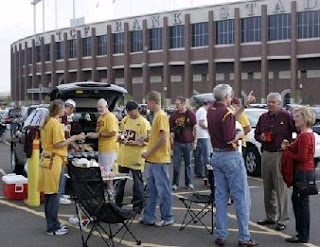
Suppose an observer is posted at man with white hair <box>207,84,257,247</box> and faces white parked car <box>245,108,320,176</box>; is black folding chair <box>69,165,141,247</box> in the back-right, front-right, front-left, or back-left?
back-left

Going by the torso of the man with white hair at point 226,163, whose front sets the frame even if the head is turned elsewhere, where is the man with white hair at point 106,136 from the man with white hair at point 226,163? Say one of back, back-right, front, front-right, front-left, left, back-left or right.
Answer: left

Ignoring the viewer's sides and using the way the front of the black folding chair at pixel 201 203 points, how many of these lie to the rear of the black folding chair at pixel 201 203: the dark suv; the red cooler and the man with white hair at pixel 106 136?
0

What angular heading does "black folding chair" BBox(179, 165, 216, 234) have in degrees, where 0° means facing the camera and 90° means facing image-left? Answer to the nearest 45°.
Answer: approximately 90°

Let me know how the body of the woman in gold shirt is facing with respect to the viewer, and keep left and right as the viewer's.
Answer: facing to the right of the viewer

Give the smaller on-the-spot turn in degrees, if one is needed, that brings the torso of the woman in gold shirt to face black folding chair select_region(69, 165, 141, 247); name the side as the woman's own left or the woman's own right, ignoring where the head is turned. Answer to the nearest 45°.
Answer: approximately 45° to the woman's own right

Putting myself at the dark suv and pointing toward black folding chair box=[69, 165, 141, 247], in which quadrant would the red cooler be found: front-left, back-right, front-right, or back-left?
front-right

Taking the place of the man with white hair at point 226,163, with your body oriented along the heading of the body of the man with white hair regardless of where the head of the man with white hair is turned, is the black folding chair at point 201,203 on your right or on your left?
on your left

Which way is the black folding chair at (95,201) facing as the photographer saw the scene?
facing the viewer and to the right of the viewer

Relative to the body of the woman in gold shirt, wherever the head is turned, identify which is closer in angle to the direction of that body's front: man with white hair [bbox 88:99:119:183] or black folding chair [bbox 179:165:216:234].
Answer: the black folding chair

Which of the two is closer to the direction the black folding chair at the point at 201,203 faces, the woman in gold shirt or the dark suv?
the woman in gold shirt

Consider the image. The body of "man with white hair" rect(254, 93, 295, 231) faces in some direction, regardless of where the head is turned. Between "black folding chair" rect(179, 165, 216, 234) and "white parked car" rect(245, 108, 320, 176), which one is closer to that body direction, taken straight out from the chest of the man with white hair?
the black folding chair

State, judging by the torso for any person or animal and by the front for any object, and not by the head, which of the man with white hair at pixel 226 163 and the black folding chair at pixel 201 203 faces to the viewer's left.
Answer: the black folding chair
